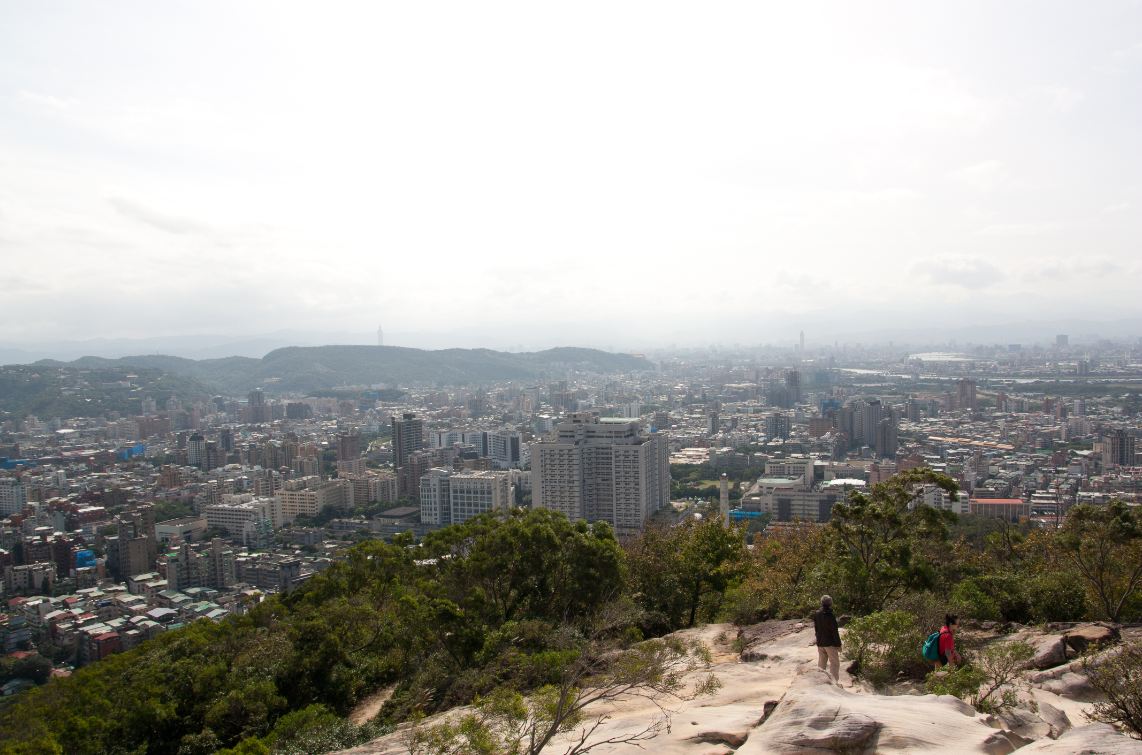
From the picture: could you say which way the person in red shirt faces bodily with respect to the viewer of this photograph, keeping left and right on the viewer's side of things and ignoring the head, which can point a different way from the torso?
facing to the right of the viewer

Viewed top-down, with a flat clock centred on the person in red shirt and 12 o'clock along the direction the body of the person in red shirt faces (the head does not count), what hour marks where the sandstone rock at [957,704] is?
The sandstone rock is roughly at 3 o'clock from the person in red shirt.

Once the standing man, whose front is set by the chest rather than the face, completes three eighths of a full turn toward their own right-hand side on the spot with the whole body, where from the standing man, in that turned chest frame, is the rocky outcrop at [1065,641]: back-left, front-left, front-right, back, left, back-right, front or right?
left

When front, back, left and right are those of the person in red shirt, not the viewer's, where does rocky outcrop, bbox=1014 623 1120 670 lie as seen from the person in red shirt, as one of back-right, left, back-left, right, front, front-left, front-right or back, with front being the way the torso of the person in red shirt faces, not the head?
front-left

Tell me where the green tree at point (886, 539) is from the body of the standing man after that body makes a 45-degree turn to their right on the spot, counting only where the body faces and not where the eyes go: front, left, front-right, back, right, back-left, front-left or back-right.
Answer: front-left

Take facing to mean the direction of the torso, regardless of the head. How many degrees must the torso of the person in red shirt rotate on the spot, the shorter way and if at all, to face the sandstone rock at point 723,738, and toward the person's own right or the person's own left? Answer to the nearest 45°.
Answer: approximately 135° to the person's own right

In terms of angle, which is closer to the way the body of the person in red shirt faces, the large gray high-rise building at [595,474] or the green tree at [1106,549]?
the green tree

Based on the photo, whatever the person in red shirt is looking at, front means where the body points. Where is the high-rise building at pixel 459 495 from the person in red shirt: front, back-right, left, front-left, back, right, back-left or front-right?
back-left

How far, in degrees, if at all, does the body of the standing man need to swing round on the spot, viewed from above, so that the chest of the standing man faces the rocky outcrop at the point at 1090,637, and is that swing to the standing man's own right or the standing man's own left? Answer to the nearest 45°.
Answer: approximately 45° to the standing man's own right

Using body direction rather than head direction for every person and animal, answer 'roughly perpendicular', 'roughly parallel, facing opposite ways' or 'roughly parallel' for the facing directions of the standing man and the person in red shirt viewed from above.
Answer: roughly perpendicular

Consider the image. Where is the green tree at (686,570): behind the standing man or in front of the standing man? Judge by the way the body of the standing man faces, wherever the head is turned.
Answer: in front

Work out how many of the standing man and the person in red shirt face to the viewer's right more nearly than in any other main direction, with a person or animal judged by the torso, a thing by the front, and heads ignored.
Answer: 1

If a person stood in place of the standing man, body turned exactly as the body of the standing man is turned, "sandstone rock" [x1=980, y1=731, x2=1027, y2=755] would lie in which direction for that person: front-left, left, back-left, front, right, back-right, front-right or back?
back-right

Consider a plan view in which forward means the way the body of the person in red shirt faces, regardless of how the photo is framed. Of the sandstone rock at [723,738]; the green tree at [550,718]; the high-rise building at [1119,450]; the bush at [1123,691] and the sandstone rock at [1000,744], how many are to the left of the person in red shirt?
1

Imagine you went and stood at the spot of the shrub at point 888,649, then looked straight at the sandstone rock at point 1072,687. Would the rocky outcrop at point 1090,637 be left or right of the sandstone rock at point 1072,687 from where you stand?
left

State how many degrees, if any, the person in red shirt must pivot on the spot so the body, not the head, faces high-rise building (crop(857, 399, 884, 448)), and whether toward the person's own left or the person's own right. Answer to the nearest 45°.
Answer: approximately 90° to the person's own left

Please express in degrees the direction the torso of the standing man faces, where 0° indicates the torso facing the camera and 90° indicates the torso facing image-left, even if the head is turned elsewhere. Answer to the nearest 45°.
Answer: approximately 180°
